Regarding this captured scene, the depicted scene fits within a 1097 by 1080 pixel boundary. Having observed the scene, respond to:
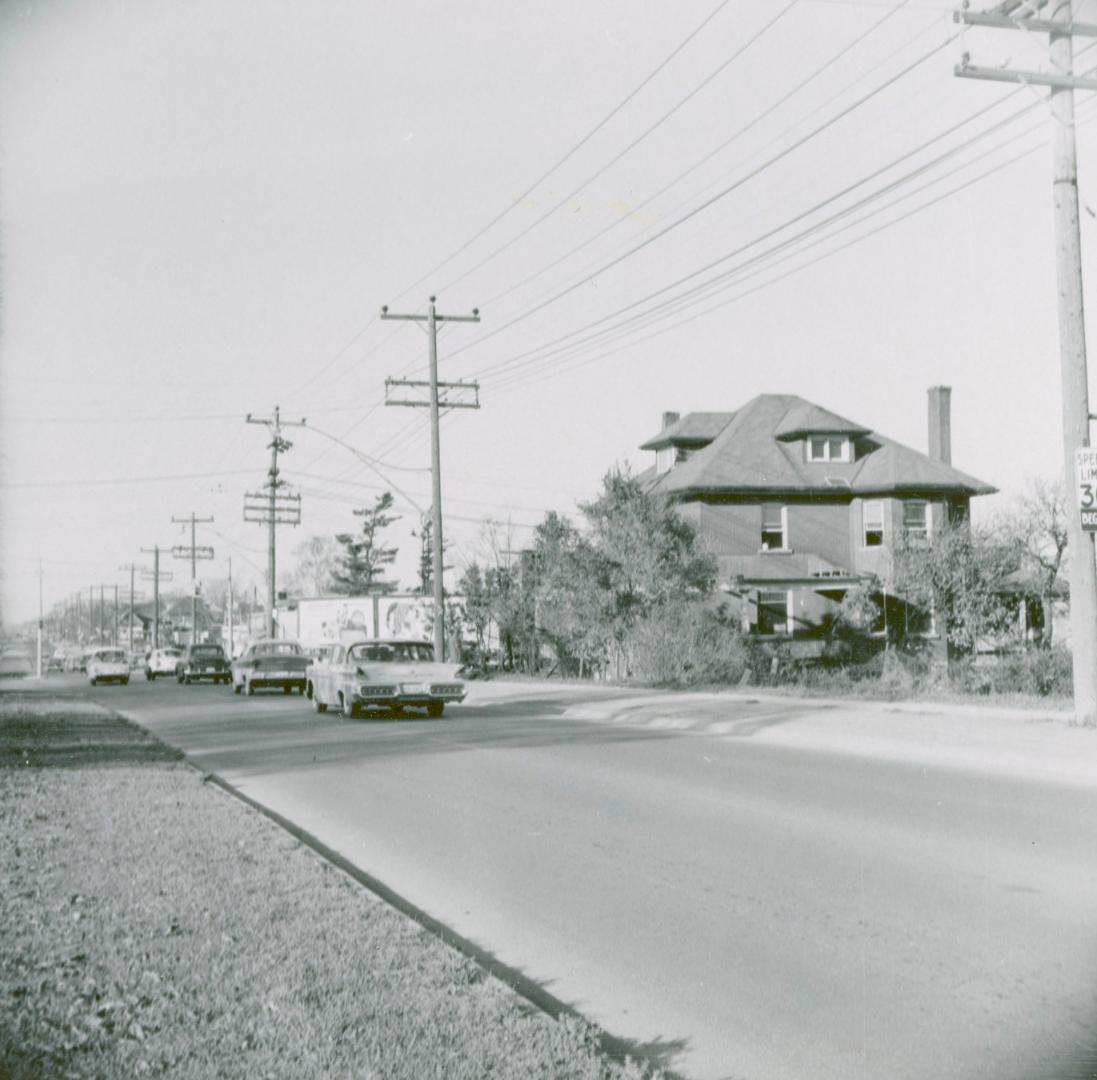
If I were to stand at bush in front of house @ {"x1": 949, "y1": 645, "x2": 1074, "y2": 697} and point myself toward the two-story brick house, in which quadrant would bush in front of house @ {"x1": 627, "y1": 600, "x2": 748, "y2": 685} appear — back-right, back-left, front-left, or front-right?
front-left

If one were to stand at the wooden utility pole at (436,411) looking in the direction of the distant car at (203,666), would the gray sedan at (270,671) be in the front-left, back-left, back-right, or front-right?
front-left

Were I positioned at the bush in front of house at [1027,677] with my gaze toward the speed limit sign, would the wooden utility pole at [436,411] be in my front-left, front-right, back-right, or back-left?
back-right

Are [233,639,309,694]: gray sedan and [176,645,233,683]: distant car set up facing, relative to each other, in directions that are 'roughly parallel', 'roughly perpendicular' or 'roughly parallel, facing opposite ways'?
roughly parallel

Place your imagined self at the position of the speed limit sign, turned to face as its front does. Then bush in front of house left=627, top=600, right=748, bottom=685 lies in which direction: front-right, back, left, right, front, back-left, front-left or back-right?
back-right

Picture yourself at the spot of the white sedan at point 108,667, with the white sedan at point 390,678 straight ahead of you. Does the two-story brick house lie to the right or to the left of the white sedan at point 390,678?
left

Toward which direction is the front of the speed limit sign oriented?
toward the camera
